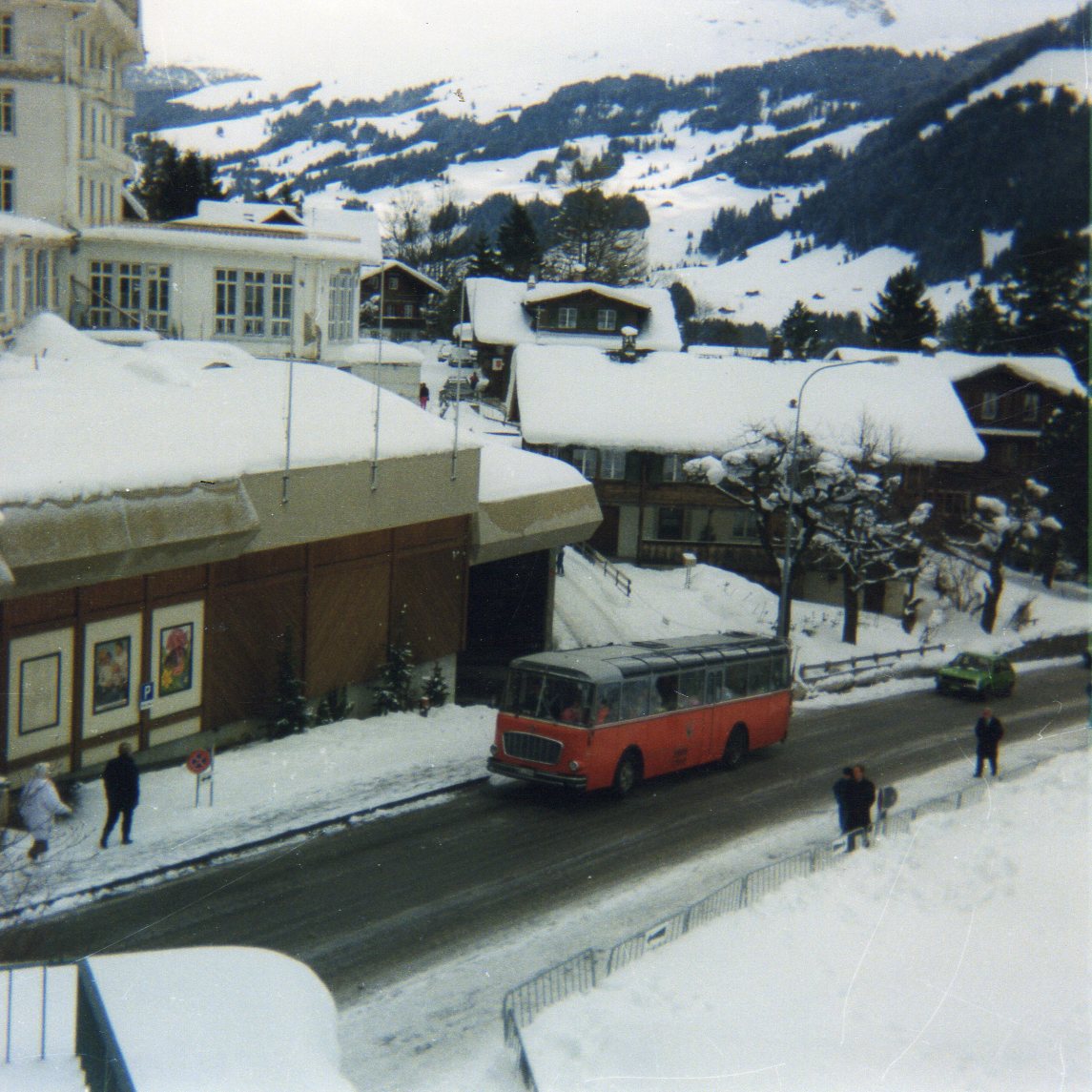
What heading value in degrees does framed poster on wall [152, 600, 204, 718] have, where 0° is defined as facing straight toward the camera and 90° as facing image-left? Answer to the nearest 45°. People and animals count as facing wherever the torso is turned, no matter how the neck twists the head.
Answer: approximately 315°

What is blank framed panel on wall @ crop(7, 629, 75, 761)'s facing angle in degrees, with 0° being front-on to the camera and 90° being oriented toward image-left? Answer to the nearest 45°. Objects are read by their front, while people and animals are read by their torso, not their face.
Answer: approximately 315°

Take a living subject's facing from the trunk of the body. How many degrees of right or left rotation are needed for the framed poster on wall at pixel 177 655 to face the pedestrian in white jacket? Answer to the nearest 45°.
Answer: approximately 45° to its right

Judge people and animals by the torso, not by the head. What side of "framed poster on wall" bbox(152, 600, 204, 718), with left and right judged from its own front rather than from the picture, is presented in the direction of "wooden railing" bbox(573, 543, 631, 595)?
left

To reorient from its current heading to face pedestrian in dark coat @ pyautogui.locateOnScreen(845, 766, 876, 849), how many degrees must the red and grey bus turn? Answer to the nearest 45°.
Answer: approximately 90° to its left

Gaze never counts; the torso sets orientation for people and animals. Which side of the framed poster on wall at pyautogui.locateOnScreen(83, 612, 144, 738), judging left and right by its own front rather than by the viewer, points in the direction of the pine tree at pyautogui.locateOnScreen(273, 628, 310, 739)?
left

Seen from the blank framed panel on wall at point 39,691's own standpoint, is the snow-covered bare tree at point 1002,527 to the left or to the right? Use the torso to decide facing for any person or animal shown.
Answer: on its left

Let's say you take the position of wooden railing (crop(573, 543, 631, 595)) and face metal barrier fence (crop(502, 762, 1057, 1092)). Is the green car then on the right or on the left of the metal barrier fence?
left

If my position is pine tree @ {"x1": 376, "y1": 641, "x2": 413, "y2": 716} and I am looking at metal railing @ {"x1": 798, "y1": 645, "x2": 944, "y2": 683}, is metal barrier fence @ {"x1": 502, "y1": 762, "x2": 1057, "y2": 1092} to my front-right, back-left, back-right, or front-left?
back-right
